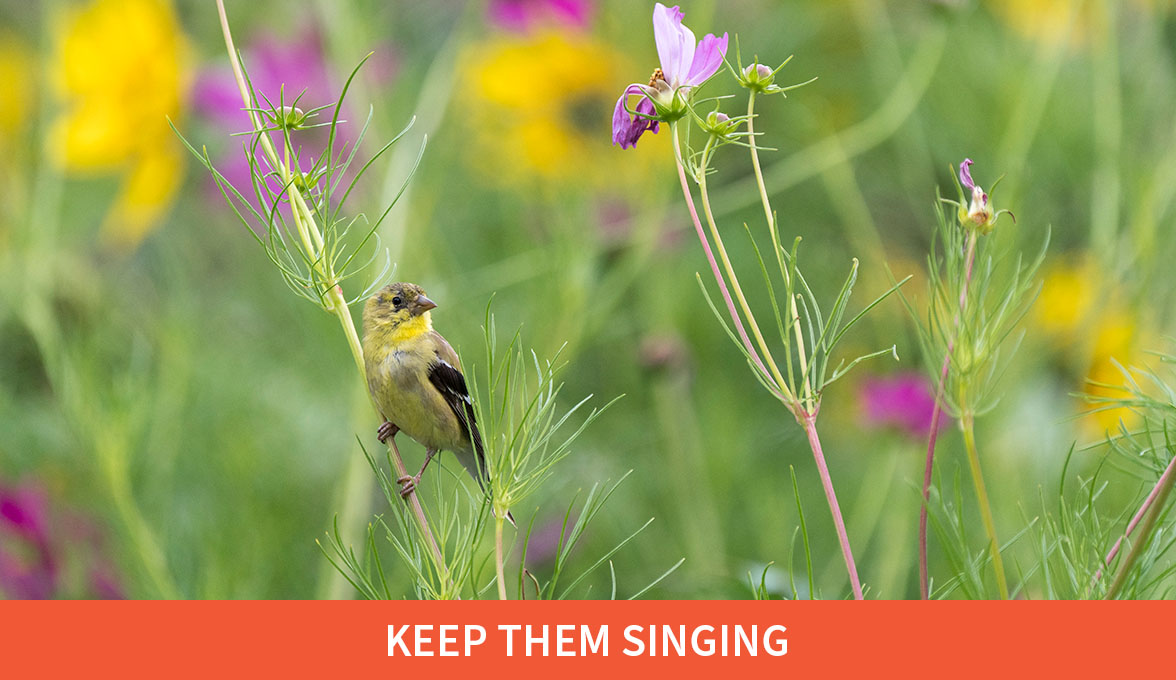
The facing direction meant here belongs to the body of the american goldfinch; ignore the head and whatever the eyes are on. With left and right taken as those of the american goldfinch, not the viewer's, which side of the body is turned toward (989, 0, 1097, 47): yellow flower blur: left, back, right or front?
back

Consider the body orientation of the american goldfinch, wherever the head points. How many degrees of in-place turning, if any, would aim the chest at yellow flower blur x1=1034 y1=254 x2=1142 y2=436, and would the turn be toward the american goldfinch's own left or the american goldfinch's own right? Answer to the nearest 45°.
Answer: approximately 180°

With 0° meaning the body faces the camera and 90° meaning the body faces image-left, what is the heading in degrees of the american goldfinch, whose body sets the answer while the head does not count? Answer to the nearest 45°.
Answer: approximately 45°

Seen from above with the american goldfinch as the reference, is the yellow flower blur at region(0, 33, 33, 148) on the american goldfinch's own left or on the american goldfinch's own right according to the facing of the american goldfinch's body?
on the american goldfinch's own right
